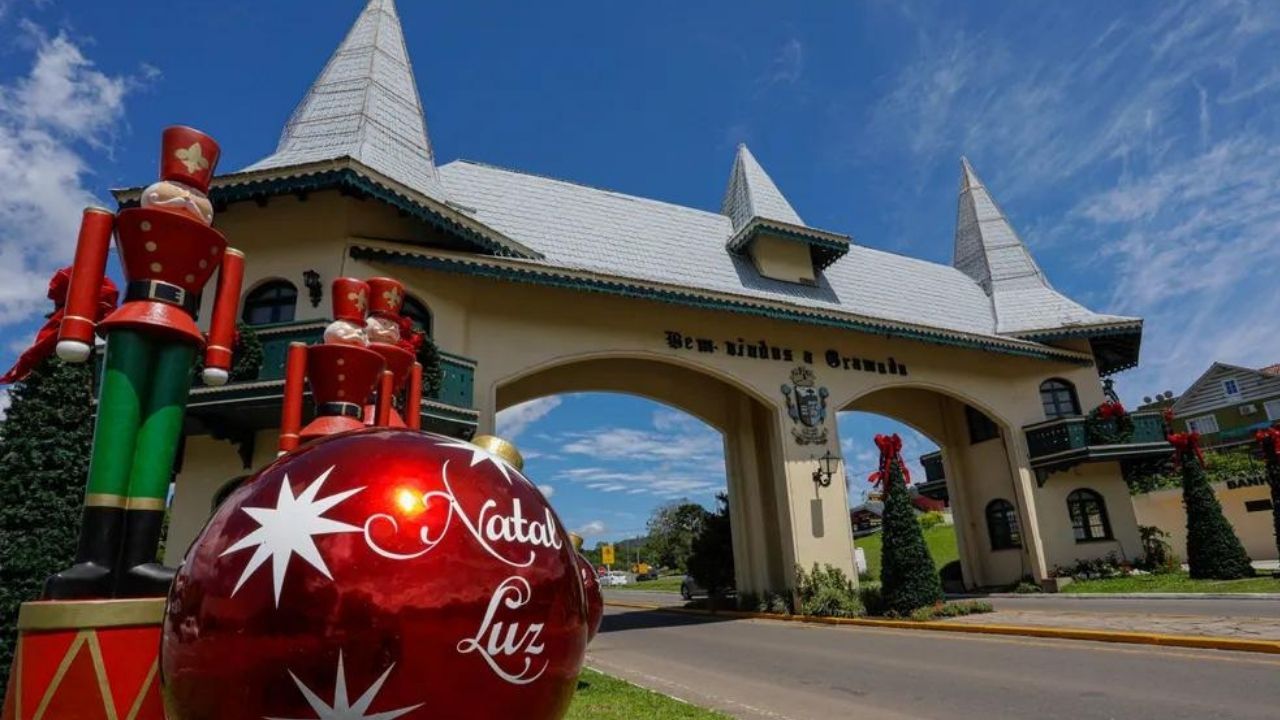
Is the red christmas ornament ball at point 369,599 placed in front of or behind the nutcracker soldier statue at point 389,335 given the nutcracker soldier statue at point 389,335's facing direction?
in front

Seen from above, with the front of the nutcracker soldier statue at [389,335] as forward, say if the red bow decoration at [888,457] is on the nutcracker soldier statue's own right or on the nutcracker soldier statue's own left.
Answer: on the nutcracker soldier statue's own left

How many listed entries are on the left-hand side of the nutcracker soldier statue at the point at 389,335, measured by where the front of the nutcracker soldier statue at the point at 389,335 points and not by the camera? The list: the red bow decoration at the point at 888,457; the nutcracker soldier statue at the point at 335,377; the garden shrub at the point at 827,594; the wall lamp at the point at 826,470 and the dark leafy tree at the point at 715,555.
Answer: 4

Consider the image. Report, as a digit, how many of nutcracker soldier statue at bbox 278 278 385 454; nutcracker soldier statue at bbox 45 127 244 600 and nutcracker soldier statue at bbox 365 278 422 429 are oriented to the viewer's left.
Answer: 0

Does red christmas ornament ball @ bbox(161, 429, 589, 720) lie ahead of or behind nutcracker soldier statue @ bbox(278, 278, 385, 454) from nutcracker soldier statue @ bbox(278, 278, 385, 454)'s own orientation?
ahead

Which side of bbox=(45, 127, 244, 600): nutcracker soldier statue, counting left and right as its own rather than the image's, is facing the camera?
front

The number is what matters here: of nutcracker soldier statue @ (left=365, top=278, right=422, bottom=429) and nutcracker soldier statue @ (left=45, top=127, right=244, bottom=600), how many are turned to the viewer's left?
0

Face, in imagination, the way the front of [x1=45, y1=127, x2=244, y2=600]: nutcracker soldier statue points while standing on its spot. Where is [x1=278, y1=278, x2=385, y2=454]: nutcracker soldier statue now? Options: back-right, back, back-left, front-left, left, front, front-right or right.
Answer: back-left

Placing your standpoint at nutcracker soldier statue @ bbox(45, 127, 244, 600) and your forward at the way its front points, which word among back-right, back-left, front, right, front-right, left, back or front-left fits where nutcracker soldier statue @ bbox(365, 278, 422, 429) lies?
back-left

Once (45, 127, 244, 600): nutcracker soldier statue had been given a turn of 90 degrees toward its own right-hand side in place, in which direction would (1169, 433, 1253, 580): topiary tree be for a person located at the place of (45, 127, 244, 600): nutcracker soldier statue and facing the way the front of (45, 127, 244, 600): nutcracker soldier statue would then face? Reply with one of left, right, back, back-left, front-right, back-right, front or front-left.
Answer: back

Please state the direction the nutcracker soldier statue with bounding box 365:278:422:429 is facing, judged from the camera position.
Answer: facing the viewer and to the right of the viewer

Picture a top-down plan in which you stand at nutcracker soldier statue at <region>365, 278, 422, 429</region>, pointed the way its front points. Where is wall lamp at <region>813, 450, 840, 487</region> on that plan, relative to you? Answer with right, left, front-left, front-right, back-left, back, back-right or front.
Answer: left
